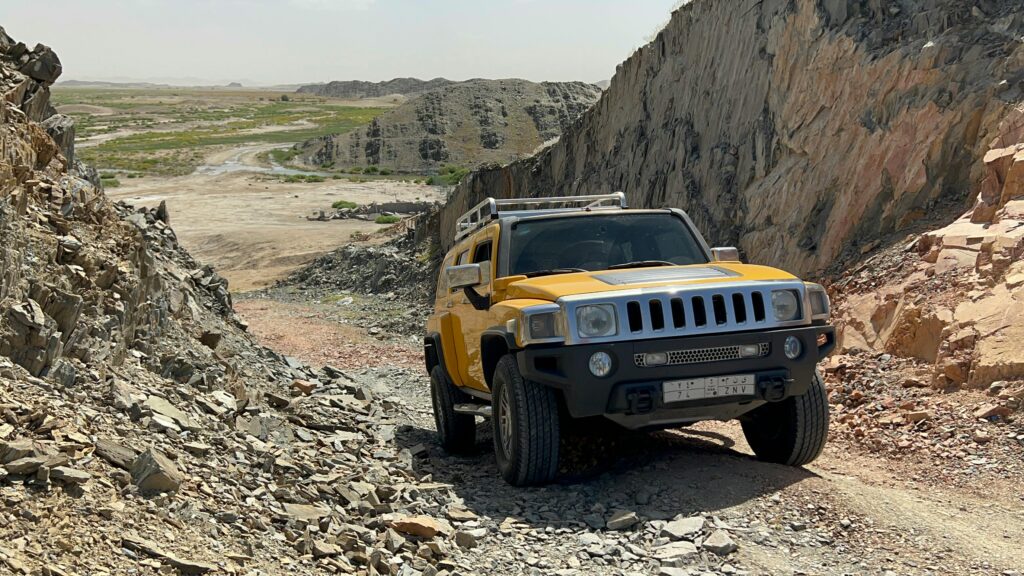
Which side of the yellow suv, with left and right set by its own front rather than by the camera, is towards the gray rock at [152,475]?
right

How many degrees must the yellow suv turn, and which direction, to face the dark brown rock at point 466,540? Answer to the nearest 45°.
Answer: approximately 90° to its right

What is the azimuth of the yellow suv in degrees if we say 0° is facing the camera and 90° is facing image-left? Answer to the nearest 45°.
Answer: approximately 315°

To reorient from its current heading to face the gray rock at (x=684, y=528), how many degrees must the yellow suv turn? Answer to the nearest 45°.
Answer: approximately 45° to its right

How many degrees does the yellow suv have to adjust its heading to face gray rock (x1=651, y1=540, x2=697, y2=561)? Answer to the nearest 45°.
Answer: approximately 45° to its right

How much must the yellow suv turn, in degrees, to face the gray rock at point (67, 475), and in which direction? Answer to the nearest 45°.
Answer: approximately 90° to its right

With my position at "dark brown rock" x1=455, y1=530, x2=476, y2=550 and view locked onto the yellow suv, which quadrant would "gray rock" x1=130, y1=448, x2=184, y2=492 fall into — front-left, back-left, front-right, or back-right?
back-left
